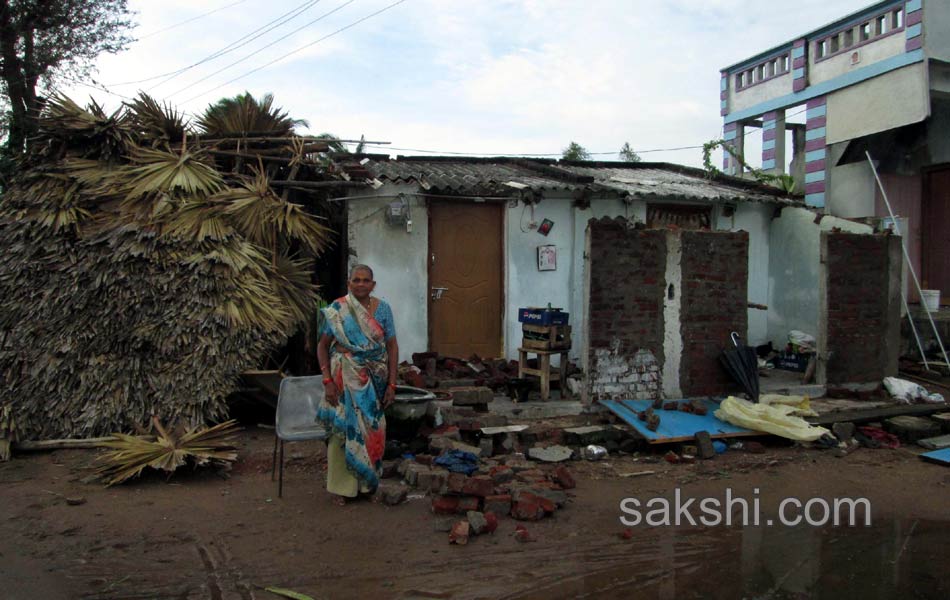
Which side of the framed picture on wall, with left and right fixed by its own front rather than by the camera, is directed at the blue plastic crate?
front

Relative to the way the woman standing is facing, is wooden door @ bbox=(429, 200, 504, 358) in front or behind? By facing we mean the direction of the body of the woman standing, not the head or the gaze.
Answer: behind

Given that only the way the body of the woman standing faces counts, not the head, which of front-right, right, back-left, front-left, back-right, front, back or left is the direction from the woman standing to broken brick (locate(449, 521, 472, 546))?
front-left

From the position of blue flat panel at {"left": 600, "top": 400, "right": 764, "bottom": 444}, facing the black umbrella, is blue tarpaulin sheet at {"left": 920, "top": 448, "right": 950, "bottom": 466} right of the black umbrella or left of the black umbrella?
right

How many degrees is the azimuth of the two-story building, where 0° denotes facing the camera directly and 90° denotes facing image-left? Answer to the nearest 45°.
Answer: approximately 45°

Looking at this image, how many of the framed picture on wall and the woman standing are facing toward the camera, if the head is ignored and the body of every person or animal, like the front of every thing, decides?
2

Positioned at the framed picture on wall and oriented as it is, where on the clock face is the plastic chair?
The plastic chair is roughly at 1 o'clock from the framed picture on wall.

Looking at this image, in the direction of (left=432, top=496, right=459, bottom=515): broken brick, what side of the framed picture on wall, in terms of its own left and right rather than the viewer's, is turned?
front

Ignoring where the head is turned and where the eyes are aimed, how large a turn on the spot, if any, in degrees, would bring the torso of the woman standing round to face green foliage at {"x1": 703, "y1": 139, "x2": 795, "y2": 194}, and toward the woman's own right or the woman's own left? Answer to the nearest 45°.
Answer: approximately 135° to the woman's own left

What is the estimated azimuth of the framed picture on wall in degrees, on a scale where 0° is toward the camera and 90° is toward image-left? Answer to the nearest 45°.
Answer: approximately 0°

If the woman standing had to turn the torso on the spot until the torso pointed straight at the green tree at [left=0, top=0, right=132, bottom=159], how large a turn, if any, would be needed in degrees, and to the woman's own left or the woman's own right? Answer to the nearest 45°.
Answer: approximately 135° to the woman's own right
